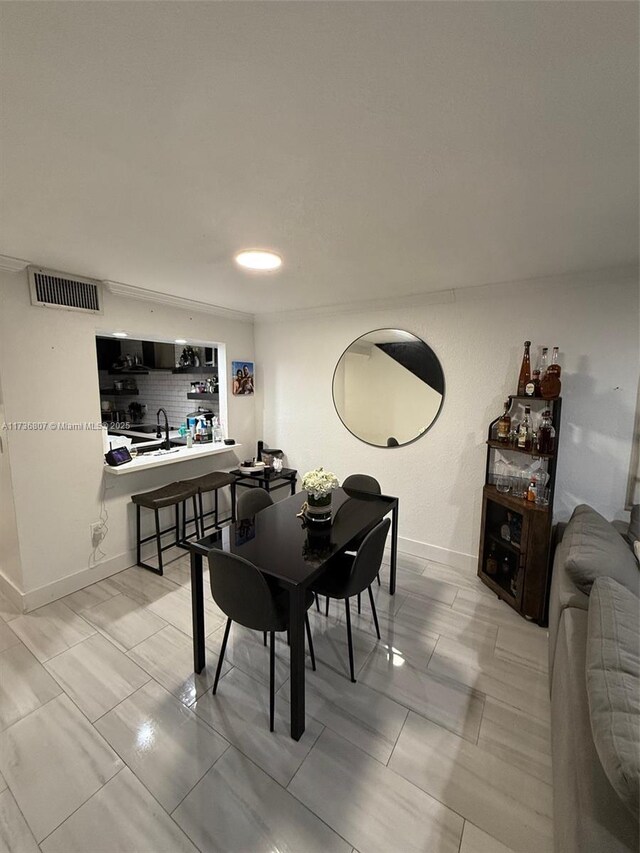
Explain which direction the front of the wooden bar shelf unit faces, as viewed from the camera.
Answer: facing the viewer and to the left of the viewer

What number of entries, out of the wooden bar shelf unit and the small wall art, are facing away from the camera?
0

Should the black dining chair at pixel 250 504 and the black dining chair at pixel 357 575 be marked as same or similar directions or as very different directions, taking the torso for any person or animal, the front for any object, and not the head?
very different directions

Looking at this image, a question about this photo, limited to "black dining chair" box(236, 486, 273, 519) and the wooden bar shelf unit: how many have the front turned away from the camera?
0

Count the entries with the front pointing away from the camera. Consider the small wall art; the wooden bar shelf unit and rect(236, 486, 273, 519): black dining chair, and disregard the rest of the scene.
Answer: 0

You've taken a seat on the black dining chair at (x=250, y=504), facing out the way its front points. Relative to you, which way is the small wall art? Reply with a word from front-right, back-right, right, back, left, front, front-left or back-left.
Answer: back-left

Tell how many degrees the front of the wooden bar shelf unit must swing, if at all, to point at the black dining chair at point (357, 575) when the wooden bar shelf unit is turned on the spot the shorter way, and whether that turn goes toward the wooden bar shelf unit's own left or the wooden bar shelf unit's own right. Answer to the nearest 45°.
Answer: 0° — it already faces it

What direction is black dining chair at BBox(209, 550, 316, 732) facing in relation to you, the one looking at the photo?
facing away from the viewer and to the right of the viewer

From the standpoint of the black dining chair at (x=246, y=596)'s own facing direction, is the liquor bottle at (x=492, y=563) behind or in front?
in front

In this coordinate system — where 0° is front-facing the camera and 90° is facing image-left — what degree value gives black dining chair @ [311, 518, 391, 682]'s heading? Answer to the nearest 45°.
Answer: approximately 135°

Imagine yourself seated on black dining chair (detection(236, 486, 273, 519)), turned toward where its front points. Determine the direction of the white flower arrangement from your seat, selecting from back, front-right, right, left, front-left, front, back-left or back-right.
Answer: front

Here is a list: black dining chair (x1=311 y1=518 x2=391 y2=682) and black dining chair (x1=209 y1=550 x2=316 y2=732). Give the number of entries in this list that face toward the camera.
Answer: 0

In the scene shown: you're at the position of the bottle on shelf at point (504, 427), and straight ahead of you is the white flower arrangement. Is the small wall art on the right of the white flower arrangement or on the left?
right

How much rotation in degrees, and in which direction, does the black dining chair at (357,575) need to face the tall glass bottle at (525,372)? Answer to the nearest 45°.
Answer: approximately 90° to its right

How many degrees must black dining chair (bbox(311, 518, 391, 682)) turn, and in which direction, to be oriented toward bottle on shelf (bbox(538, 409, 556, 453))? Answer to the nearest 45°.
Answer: approximately 90° to its right

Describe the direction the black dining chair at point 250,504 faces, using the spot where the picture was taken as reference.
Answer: facing the viewer and to the right of the viewer

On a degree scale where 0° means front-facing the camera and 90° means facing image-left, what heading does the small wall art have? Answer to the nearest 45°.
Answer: approximately 315°
